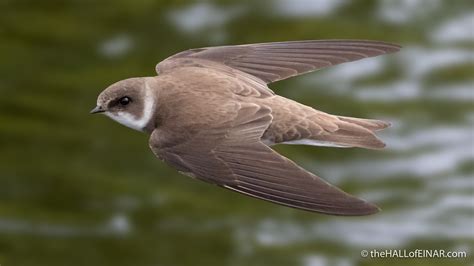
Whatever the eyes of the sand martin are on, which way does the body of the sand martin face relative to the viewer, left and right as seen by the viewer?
facing to the left of the viewer
